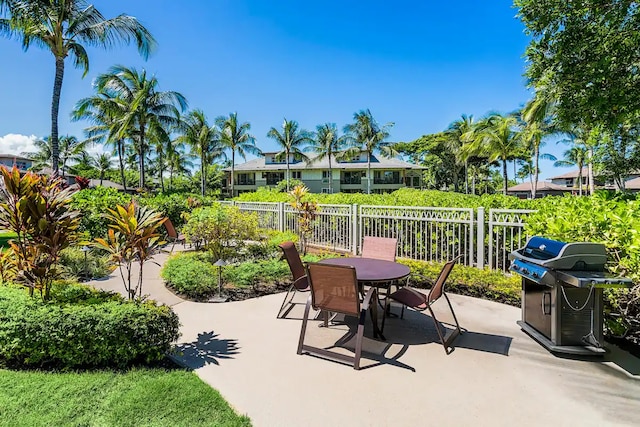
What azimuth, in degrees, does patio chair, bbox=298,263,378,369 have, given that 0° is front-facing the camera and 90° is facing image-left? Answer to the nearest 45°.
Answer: approximately 225°

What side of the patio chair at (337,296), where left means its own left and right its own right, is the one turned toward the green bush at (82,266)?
left

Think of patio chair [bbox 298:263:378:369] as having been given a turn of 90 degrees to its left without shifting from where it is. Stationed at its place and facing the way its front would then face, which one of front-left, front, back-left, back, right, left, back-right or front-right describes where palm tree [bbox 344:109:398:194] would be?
front-right

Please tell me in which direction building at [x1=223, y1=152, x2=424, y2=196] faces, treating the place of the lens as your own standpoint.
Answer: facing the viewer

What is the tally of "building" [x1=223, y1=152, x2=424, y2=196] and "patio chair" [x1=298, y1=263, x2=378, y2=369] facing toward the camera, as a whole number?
1

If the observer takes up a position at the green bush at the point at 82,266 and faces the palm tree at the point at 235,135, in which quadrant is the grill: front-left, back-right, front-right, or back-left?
back-right

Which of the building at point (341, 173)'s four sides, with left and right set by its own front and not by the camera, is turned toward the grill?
front

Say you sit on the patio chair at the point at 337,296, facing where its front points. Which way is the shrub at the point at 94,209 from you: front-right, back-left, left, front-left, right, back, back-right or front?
left

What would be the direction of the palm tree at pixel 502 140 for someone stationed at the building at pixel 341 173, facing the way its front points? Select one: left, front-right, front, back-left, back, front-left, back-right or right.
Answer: front-left

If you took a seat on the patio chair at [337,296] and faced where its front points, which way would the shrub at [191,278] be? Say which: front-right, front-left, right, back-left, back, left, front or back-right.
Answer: left

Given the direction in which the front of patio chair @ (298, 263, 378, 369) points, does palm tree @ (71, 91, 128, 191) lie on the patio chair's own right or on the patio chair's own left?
on the patio chair's own left

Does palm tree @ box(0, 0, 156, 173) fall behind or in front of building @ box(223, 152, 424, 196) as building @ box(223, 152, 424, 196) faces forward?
in front

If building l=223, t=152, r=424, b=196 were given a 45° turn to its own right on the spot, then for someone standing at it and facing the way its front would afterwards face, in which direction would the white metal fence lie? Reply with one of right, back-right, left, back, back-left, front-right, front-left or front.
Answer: front-left

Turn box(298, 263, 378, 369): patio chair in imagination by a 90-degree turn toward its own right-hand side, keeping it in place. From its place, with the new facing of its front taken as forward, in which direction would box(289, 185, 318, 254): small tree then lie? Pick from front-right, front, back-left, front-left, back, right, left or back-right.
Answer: back-left

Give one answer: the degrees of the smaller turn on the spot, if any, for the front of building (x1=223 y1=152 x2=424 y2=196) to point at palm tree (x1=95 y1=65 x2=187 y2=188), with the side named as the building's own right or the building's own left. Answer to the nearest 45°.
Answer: approximately 45° to the building's own right

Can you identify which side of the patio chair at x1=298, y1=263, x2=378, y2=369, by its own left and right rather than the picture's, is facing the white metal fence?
front

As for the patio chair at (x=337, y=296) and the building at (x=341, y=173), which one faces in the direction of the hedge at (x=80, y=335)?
the building

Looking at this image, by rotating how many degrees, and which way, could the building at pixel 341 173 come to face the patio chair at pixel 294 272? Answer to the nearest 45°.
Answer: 0° — it already faces it

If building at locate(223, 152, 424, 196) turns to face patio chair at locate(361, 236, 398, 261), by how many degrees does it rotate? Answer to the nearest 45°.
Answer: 0° — it already faces it

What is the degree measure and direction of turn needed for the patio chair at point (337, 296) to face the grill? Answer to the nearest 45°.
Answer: approximately 45° to its right
